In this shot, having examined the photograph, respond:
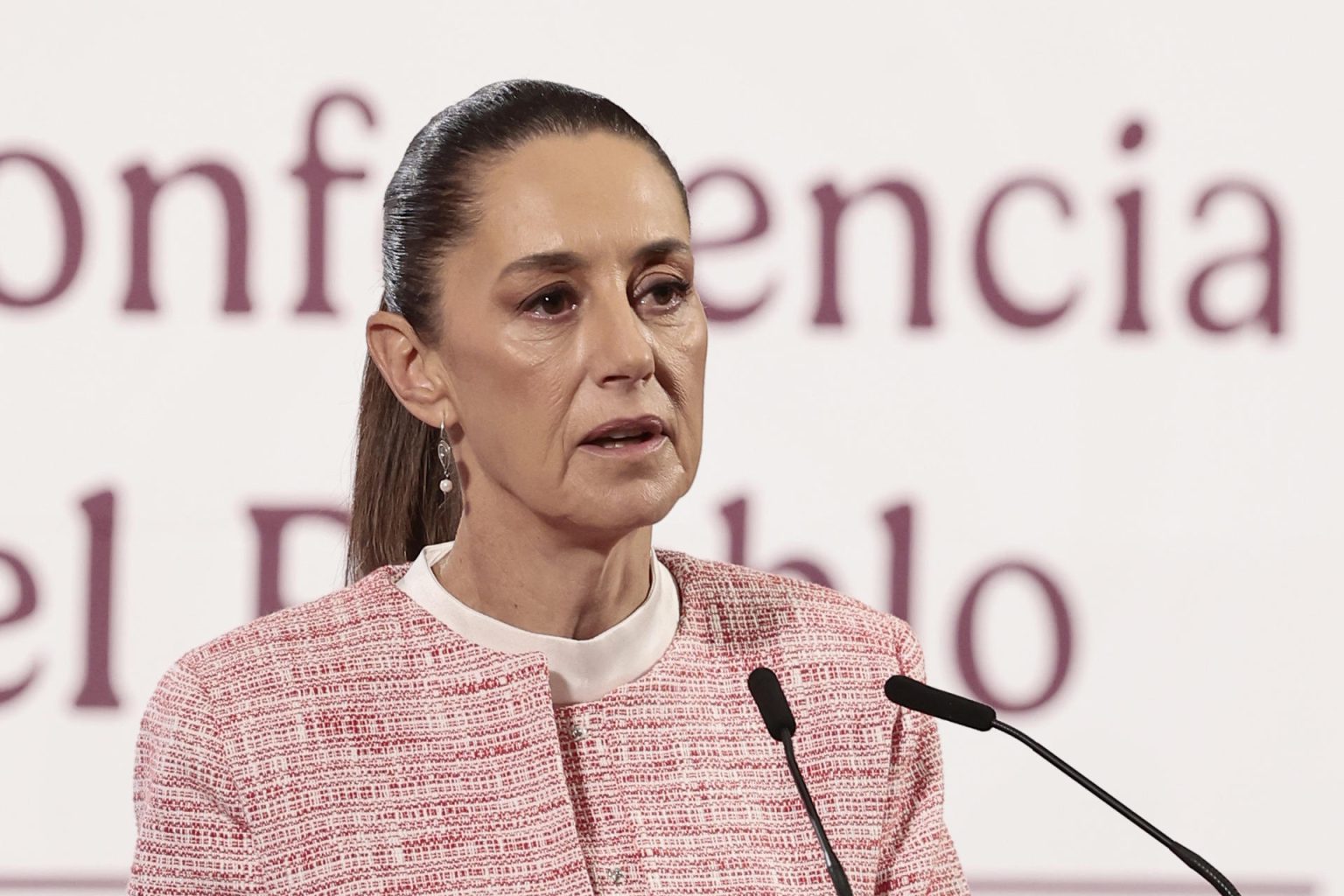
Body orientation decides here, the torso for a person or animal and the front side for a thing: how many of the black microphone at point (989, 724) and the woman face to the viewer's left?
1

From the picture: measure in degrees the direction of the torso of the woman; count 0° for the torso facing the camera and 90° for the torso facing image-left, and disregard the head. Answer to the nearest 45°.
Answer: approximately 315°

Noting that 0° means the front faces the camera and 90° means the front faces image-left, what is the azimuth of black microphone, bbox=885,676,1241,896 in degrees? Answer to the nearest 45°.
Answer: approximately 90°

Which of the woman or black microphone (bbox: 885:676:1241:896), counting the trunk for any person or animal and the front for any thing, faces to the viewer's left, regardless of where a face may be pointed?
the black microphone

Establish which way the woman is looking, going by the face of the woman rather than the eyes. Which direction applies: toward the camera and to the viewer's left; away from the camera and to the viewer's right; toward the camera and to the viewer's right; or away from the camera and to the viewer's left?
toward the camera and to the viewer's right

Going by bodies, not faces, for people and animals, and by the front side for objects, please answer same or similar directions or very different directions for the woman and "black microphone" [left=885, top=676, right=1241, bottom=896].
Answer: very different directions
